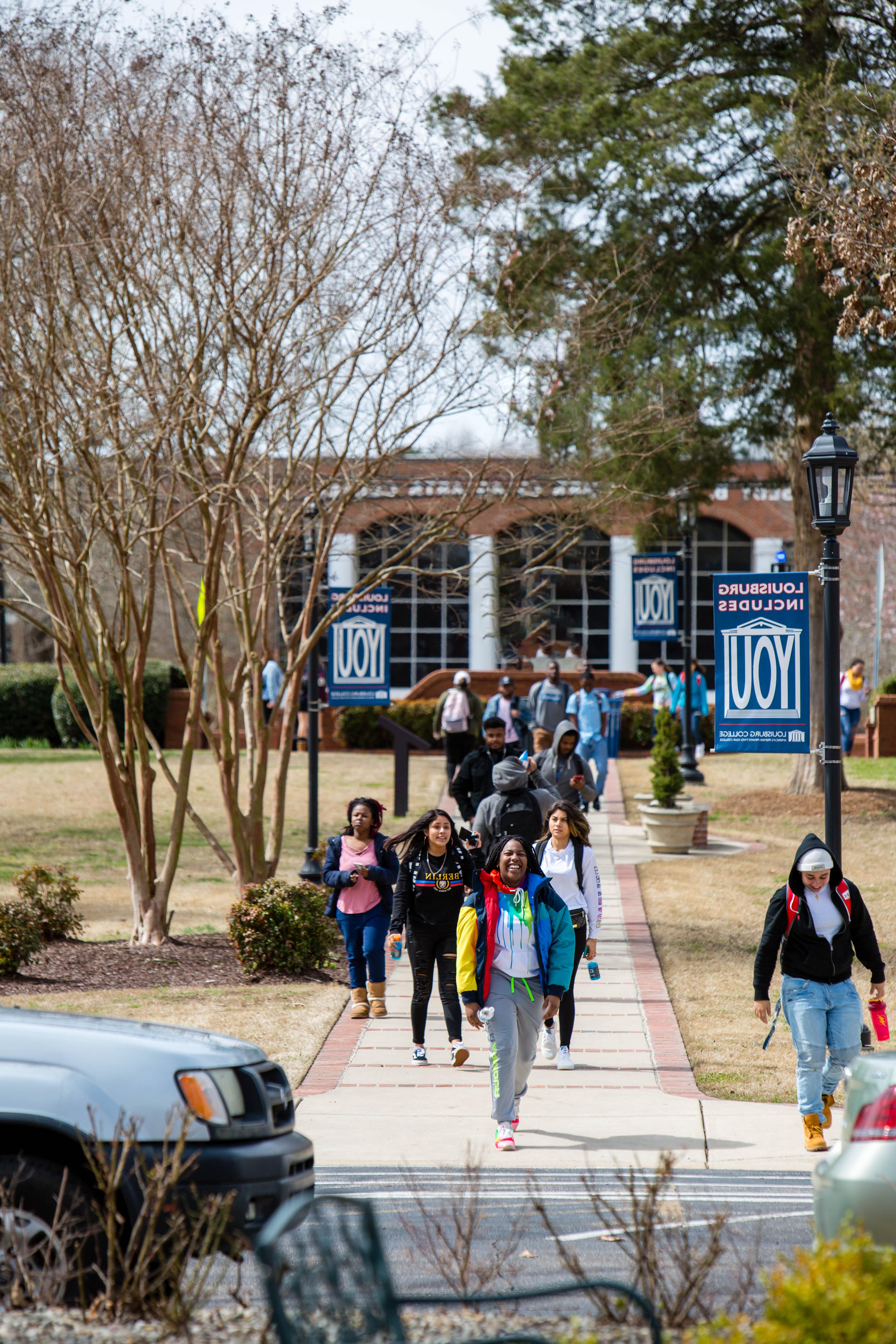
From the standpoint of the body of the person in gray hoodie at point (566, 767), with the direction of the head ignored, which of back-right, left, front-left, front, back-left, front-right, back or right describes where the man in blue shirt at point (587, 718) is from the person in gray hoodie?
back

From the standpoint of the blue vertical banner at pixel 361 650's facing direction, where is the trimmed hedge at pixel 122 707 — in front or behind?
behind

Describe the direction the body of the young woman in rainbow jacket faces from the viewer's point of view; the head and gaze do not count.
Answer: toward the camera

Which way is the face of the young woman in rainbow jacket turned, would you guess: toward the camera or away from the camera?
toward the camera

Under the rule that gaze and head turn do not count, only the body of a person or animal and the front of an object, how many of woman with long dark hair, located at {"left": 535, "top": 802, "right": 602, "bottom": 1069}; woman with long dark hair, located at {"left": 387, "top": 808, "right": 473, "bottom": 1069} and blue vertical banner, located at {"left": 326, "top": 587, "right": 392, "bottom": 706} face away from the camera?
0

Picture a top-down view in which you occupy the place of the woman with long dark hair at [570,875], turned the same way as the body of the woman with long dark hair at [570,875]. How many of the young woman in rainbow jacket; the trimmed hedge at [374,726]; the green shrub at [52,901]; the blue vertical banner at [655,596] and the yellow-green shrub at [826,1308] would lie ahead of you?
2

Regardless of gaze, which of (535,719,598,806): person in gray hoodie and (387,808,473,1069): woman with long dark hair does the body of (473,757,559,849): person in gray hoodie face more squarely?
the person in gray hoodie

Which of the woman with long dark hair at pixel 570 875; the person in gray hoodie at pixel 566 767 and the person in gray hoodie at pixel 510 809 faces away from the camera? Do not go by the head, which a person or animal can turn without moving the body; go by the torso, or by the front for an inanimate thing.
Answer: the person in gray hoodie at pixel 510 809

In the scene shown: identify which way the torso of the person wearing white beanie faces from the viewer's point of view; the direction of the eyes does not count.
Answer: toward the camera

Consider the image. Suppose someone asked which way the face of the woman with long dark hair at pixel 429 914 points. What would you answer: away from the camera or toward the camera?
toward the camera

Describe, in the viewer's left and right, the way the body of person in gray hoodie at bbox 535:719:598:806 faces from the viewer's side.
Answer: facing the viewer

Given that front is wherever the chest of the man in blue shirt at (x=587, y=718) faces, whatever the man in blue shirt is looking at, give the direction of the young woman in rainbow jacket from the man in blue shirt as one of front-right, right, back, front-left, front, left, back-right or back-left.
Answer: front

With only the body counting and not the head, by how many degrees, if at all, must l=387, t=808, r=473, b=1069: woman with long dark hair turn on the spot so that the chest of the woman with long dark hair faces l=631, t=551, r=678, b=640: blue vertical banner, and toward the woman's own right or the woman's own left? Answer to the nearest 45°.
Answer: approximately 180°

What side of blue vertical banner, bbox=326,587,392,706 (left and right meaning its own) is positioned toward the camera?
front

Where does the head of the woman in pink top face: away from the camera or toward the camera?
toward the camera
